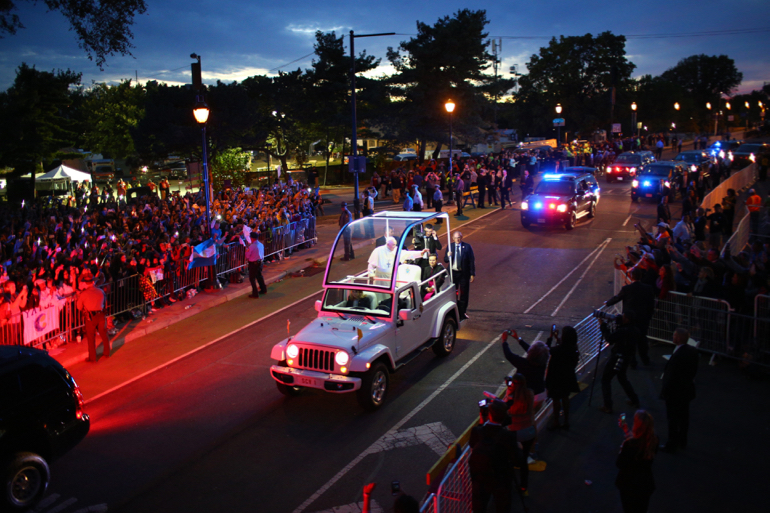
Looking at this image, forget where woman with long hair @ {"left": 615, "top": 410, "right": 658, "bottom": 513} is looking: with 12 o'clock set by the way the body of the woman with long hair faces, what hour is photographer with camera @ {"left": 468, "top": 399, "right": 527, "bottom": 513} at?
The photographer with camera is roughly at 10 o'clock from the woman with long hair.

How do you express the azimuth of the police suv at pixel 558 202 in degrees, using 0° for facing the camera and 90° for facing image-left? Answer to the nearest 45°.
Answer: approximately 45°

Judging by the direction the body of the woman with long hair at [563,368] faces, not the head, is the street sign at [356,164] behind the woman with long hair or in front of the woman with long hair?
in front

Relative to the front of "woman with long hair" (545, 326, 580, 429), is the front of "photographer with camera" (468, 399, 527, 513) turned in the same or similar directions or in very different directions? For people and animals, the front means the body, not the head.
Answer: same or similar directions

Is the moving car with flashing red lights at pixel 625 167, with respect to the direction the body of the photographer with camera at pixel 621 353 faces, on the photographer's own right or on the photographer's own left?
on the photographer's own right

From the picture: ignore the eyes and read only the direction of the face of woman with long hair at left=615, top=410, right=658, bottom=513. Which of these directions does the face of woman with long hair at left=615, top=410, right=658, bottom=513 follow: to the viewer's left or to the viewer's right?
to the viewer's left

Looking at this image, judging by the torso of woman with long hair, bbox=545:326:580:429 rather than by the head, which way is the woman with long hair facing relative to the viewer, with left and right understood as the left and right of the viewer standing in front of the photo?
facing away from the viewer and to the left of the viewer

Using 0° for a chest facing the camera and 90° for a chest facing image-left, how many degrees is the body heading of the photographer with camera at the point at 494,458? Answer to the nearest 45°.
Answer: approximately 135°

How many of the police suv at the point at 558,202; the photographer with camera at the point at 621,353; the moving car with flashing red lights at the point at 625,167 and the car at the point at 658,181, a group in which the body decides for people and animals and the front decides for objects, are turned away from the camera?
0

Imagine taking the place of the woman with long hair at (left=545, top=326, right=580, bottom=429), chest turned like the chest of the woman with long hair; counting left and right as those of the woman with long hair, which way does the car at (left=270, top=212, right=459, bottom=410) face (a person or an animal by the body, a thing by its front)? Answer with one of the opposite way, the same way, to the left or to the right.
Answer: to the left

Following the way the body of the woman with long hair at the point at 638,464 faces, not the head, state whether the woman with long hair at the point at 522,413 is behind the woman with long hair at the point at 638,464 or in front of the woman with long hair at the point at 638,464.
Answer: in front

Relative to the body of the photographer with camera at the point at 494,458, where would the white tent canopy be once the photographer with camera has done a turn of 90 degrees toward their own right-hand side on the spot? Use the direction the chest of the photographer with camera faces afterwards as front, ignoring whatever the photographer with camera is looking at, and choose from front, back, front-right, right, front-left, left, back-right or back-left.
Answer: left
